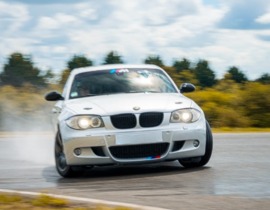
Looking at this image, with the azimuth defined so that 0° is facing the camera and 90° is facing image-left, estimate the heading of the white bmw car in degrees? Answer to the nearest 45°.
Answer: approximately 0°
